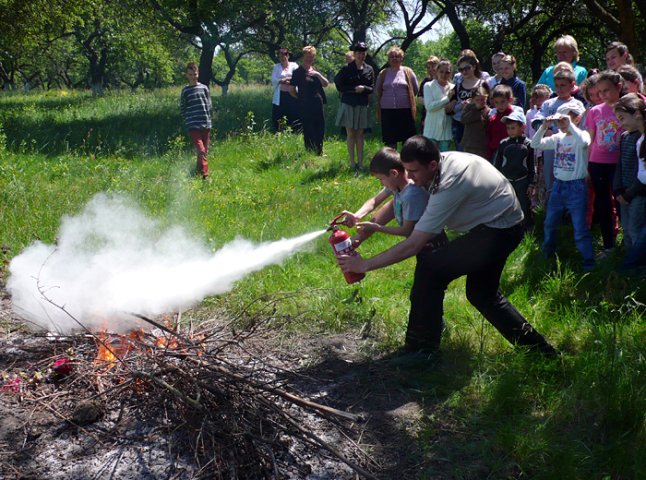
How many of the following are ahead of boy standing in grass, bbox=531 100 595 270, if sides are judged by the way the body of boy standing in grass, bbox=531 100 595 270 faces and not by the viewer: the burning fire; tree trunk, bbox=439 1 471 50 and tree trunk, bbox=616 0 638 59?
1

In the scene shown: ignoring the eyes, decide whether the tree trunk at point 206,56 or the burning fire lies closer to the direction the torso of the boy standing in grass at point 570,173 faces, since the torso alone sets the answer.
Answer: the burning fire

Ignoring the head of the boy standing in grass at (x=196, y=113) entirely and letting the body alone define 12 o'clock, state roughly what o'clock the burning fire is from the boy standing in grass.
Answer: The burning fire is roughly at 12 o'clock from the boy standing in grass.

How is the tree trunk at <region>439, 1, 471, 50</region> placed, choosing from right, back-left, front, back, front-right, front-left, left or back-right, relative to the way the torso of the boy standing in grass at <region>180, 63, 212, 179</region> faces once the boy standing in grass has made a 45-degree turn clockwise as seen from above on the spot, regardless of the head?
back

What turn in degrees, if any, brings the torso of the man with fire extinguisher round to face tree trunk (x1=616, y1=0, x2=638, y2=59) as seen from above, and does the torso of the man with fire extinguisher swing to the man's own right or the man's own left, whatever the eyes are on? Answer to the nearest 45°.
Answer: approximately 90° to the man's own right

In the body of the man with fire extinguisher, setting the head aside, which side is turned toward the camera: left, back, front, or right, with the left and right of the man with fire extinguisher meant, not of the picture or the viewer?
left

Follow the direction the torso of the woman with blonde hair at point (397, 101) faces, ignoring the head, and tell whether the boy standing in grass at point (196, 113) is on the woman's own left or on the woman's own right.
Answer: on the woman's own right

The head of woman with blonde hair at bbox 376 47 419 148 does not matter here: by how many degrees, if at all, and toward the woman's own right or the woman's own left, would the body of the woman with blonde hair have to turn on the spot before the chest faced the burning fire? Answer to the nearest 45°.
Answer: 0° — they already face it

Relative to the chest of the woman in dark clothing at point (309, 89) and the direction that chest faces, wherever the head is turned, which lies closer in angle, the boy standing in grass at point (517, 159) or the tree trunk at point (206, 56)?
the boy standing in grass
